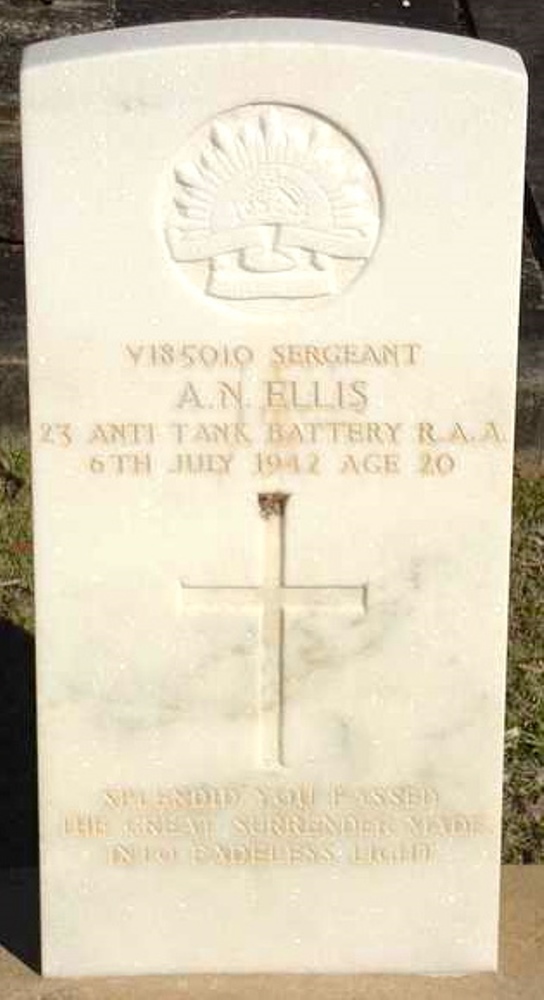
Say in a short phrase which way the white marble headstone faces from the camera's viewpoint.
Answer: facing the viewer
